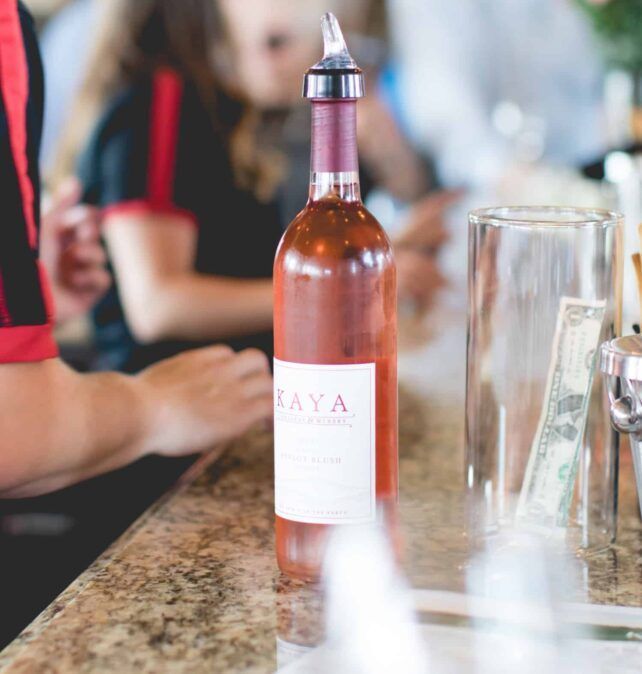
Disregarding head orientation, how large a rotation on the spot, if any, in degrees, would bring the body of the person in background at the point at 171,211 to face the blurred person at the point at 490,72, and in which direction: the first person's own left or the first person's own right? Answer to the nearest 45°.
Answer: approximately 45° to the first person's own left

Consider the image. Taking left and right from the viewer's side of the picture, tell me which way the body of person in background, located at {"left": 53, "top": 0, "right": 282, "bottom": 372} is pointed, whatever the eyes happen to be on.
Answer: facing to the right of the viewer

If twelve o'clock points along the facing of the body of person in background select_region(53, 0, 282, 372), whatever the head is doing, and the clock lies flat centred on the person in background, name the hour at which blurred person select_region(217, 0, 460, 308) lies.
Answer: The blurred person is roughly at 10 o'clock from the person in background.
